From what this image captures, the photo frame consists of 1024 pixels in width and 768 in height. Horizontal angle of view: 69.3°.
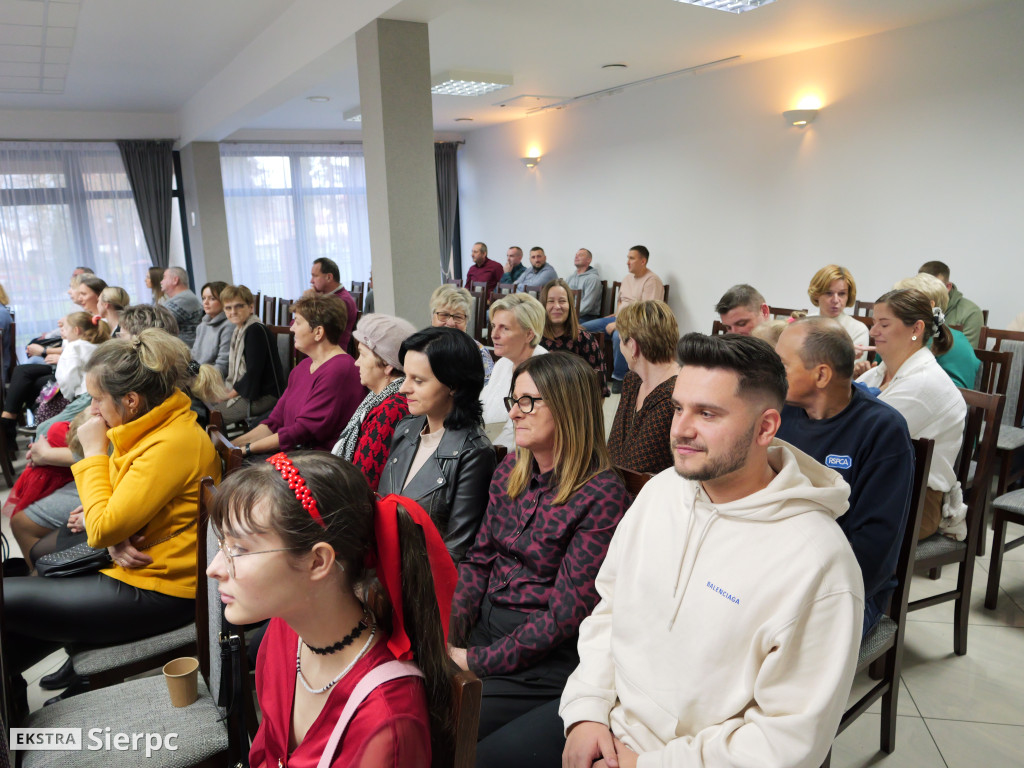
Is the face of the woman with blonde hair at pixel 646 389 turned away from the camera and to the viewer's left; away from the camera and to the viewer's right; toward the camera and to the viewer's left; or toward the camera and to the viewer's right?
away from the camera and to the viewer's left

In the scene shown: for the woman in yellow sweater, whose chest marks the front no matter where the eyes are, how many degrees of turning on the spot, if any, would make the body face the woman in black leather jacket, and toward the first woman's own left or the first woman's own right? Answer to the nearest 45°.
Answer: approximately 180°

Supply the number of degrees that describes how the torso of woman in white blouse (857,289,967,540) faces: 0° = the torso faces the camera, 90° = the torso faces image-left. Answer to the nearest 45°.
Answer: approximately 90°

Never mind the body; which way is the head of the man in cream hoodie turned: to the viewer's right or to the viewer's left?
to the viewer's left

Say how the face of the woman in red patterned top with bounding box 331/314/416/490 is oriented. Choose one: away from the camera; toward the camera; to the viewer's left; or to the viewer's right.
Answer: to the viewer's left

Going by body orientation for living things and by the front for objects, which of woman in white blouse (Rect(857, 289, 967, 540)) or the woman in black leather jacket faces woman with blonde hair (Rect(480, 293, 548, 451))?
the woman in white blouse

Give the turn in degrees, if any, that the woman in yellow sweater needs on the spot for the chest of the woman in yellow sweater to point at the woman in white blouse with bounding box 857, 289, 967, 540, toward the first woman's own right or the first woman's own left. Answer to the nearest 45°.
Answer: approximately 180°

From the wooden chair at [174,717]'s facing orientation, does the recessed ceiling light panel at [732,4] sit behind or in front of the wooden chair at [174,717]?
behind

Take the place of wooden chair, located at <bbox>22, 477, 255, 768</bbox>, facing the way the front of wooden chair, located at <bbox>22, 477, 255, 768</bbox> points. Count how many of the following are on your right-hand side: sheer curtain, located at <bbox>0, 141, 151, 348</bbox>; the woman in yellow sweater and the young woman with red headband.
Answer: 2

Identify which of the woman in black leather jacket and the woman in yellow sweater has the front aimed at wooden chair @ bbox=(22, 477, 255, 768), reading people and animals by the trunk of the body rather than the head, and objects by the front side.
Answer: the woman in black leather jacket

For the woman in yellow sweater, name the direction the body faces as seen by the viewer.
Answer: to the viewer's left

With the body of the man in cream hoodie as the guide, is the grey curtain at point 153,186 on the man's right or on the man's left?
on the man's right

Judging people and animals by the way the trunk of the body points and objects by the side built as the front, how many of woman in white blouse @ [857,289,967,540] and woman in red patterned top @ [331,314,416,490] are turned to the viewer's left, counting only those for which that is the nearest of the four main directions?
2

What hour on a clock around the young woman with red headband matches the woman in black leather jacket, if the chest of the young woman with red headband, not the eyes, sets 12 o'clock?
The woman in black leather jacket is roughly at 5 o'clock from the young woman with red headband.

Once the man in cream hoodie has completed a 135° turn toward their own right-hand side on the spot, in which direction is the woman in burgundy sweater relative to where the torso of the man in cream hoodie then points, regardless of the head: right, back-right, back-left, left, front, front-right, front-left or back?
front-left
